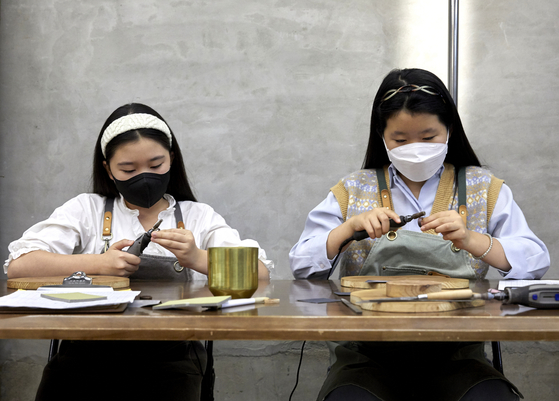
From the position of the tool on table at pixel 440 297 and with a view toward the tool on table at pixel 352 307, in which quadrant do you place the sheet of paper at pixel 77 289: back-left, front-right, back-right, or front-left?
front-right

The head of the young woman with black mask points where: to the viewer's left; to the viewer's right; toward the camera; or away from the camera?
toward the camera

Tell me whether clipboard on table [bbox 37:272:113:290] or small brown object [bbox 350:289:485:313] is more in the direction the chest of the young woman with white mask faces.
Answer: the small brown object

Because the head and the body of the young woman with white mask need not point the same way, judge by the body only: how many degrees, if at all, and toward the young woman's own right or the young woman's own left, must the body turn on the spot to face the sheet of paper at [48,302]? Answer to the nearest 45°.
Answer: approximately 45° to the young woman's own right

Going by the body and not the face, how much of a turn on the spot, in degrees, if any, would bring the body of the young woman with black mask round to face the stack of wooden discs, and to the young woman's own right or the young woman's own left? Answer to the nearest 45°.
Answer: approximately 45° to the young woman's own left

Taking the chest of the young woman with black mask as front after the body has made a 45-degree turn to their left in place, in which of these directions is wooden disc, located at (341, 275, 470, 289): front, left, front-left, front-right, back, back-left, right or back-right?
front

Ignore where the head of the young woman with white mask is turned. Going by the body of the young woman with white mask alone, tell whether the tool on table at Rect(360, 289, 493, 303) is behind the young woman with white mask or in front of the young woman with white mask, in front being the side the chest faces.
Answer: in front

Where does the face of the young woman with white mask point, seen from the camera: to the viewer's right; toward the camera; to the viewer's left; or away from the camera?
toward the camera

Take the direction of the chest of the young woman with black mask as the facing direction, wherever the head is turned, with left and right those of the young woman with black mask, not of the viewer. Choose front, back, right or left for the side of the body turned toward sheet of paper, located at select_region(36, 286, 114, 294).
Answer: front

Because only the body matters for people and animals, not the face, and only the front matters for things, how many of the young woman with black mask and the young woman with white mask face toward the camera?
2

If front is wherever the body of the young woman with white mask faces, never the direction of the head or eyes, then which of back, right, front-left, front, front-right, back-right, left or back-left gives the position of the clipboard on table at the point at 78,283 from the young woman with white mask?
front-right

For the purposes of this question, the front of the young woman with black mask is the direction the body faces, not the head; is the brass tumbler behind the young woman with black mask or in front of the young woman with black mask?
in front

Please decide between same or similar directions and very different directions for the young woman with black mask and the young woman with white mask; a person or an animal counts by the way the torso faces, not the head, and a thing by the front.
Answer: same or similar directions

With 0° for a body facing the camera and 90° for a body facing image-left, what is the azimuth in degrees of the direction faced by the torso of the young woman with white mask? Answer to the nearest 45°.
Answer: approximately 0°

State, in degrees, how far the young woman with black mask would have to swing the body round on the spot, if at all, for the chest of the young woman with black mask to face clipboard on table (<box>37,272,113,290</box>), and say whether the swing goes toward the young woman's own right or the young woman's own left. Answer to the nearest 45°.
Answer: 0° — they already face it

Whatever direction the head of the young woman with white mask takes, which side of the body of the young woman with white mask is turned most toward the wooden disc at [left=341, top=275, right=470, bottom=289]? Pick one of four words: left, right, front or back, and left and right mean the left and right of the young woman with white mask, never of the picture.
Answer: front

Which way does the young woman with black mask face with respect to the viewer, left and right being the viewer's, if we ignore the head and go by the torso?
facing the viewer

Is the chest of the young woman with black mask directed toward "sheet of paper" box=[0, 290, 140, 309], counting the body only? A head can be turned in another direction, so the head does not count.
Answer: yes
